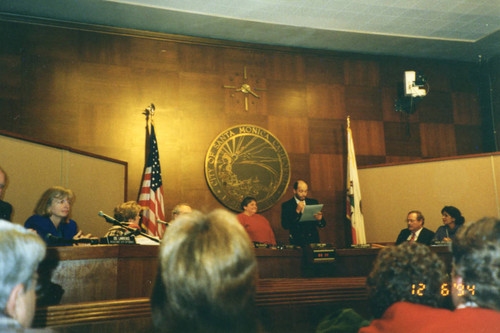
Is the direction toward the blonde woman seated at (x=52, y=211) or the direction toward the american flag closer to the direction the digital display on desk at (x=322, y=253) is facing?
the blonde woman seated

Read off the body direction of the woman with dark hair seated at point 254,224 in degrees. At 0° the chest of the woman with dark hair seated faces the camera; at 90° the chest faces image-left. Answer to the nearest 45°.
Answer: approximately 315°

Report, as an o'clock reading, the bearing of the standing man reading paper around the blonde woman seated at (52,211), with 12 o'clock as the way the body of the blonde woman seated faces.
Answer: The standing man reading paper is roughly at 10 o'clock from the blonde woman seated.

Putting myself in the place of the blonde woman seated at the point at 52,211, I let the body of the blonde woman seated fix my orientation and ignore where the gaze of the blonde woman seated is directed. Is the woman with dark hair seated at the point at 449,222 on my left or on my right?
on my left

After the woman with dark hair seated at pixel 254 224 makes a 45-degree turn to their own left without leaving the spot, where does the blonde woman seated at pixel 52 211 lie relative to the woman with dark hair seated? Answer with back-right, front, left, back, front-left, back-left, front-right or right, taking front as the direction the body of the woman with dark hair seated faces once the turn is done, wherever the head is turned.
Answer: back-right

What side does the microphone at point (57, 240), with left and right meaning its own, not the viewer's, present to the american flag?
right

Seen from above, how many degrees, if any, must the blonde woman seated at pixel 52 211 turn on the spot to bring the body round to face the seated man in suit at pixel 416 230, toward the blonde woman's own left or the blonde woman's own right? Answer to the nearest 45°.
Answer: approximately 45° to the blonde woman's own left

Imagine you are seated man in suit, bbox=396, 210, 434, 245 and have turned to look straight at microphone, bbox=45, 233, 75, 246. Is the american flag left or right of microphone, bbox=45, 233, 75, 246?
right

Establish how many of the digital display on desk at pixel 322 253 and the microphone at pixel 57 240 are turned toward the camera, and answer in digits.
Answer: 1
